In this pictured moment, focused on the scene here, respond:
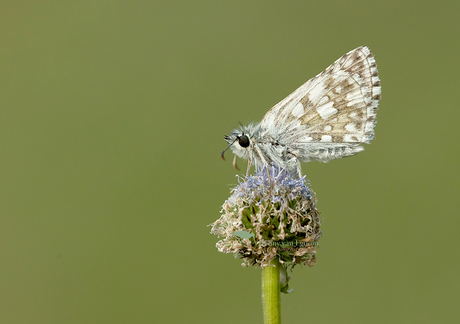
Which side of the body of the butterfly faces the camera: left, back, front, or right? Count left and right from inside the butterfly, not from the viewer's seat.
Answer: left
